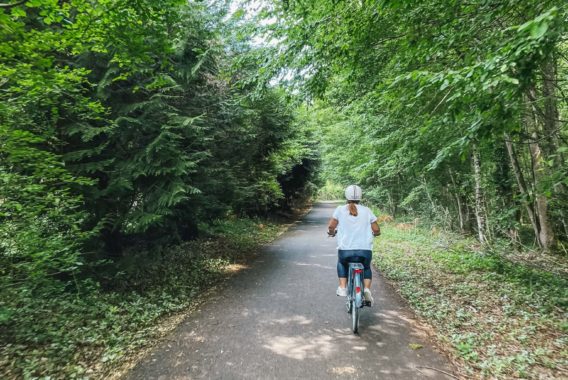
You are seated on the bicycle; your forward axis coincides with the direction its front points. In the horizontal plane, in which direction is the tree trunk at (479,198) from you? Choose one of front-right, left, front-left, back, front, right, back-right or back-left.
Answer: front-right

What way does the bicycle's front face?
away from the camera

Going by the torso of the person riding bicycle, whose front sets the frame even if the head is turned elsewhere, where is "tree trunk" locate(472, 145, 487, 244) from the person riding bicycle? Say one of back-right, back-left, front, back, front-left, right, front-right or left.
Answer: front-right

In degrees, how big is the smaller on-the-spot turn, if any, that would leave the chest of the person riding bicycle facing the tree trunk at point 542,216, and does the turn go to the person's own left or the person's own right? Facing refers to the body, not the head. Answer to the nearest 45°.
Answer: approximately 45° to the person's own right

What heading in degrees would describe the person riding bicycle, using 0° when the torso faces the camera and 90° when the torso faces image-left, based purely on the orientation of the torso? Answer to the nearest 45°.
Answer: approximately 180°

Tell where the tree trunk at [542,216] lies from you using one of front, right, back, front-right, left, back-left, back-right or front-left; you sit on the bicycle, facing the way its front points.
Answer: front-right

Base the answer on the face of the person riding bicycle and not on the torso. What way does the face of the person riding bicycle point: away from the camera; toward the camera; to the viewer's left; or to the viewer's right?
away from the camera
